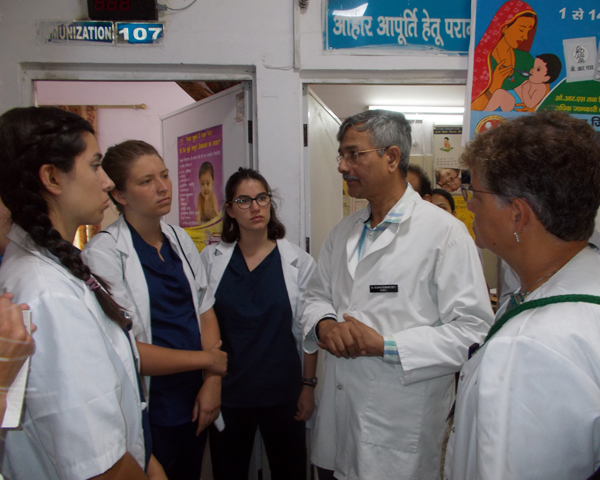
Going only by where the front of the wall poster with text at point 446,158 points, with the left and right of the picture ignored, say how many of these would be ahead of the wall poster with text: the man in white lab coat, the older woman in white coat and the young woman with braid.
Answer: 3

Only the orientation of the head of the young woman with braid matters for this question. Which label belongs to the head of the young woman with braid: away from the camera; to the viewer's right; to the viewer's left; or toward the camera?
to the viewer's right

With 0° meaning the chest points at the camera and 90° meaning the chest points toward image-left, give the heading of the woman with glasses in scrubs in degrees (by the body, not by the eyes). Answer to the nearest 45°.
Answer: approximately 0°

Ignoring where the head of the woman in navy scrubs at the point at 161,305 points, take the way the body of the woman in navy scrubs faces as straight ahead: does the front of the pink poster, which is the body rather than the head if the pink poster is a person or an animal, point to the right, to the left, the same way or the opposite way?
to the right

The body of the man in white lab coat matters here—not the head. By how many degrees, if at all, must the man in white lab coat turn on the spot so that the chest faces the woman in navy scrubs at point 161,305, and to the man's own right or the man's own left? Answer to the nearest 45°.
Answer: approximately 45° to the man's own right

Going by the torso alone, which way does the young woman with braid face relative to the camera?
to the viewer's right

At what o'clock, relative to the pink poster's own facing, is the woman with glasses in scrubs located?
The woman with glasses in scrubs is roughly at 10 o'clock from the pink poster.

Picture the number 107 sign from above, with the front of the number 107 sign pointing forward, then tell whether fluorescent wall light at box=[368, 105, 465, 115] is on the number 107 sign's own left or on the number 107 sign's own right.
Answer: on the number 107 sign's own left
